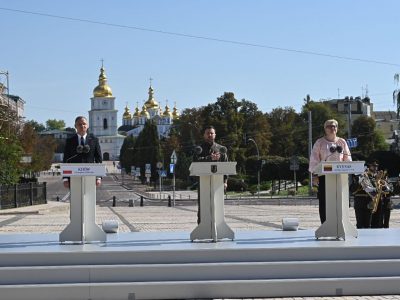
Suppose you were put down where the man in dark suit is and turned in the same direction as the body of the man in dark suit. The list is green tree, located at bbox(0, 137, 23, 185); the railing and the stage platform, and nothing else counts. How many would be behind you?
2

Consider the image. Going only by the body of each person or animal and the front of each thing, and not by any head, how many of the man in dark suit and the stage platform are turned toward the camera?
2

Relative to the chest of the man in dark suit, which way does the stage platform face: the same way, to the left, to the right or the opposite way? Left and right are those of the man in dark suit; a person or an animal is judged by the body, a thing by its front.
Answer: the same way

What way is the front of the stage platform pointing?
toward the camera

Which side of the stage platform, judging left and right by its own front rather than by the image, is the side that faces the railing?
back

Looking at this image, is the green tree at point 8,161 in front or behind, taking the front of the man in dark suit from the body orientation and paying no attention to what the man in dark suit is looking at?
behind

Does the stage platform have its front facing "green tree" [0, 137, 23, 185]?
no

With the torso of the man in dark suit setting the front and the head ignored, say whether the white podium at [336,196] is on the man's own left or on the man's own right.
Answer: on the man's own left

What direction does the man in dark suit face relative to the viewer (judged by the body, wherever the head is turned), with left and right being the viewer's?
facing the viewer
